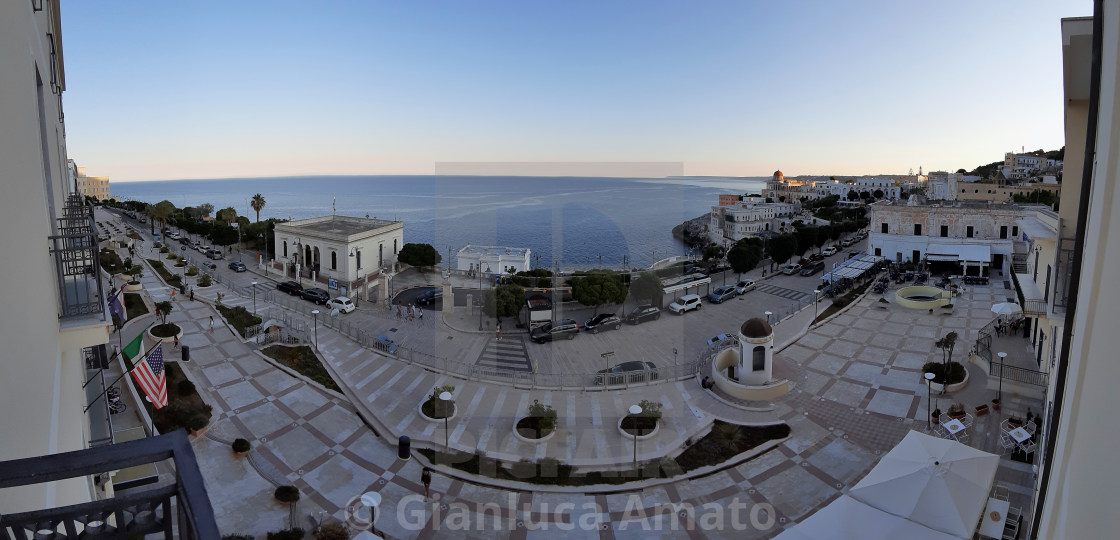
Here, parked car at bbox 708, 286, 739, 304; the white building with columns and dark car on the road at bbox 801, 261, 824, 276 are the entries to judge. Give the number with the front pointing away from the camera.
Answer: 0

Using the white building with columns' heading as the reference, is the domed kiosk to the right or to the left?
on its left

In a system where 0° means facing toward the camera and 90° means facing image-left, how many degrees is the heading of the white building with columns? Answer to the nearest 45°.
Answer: approximately 45°

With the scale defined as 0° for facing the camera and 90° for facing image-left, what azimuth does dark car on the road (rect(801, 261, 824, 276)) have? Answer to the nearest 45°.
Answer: approximately 45°

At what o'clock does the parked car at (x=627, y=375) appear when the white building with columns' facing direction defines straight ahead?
The parked car is roughly at 10 o'clock from the white building with columns.

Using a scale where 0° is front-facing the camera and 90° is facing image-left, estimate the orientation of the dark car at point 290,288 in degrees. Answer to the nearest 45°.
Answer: approximately 135°

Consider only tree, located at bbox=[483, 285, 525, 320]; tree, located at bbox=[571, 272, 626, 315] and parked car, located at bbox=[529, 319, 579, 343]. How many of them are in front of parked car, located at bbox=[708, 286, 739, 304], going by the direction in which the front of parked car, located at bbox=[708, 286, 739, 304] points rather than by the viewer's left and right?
3

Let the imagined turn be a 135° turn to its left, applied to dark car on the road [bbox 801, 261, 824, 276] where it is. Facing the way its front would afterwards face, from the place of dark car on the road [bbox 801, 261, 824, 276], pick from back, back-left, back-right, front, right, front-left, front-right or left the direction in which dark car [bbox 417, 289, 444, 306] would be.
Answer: back-right

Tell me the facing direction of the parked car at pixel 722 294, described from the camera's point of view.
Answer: facing the viewer and to the left of the viewer

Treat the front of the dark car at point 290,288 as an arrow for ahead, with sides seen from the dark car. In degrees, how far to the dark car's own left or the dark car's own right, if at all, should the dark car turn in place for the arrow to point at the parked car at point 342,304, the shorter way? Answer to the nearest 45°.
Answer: approximately 180°

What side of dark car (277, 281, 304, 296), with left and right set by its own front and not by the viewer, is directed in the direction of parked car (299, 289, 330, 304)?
back
